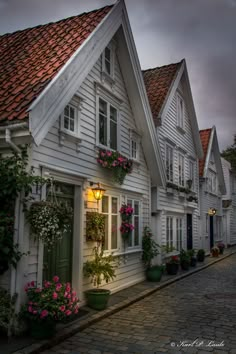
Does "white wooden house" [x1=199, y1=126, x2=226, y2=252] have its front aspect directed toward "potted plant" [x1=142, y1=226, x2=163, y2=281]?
no

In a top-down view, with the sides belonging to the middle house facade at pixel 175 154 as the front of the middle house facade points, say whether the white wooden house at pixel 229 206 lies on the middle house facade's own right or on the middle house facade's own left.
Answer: on the middle house facade's own left

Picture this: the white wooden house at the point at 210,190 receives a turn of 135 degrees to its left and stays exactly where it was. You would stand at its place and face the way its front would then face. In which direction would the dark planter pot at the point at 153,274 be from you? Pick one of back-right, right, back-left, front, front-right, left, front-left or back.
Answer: back

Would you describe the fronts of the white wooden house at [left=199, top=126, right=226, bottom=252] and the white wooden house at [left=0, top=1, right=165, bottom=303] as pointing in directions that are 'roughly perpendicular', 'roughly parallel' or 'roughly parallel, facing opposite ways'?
roughly parallel

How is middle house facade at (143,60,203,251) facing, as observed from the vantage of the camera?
facing the viewer and to the right of the viewer

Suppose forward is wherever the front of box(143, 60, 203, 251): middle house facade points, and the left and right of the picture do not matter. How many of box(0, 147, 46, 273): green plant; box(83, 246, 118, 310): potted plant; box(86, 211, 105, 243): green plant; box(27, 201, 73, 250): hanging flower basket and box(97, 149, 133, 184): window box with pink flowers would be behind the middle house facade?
0

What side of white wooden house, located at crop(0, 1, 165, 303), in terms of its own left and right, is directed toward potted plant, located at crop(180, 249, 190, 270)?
left

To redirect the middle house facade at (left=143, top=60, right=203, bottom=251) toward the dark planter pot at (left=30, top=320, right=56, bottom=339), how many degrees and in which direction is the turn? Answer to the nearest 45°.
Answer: approximately 45° to its right

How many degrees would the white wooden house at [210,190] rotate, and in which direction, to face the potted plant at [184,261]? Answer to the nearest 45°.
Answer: approximately 45° to its right

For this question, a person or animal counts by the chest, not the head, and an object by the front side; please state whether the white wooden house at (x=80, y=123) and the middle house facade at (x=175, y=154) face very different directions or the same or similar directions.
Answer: same or similar directions

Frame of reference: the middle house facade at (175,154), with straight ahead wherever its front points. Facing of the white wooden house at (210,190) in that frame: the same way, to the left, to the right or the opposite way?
the same way

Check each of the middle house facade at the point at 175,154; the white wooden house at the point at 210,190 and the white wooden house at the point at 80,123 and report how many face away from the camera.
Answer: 0

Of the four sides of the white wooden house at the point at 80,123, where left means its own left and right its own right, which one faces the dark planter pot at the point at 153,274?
left

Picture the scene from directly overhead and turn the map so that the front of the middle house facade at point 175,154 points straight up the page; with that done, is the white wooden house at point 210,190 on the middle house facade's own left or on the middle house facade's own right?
on the middle house facade's own left

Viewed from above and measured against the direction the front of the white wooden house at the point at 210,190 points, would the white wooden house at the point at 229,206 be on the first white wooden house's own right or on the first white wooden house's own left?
on the first white wooden house's own left

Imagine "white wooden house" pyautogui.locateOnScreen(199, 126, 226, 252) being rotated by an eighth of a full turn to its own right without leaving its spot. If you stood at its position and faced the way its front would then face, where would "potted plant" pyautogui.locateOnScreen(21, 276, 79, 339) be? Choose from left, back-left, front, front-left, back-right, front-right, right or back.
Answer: front

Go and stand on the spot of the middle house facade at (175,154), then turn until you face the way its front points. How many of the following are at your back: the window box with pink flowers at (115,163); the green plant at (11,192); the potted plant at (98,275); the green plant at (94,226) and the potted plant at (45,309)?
0

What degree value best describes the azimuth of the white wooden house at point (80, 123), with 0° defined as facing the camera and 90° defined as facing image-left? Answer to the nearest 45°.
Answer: approximately 315°

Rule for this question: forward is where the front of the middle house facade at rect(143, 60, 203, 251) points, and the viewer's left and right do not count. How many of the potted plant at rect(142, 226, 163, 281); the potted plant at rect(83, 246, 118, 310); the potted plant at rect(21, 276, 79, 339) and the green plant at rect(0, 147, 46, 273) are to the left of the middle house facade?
0
